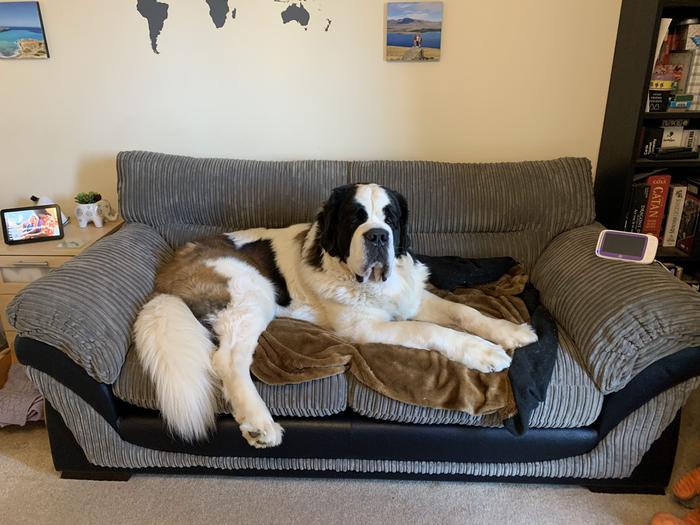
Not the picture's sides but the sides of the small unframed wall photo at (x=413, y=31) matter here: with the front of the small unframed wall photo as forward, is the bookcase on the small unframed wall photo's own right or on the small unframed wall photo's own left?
on the small unframed wall photo's own left

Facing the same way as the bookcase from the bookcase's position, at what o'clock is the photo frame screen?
The photo frame screen is roughly at 2 o'clock from the bookcase.

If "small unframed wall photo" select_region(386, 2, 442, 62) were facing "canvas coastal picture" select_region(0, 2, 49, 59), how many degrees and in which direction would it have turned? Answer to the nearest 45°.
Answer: approximately 90° to its right
